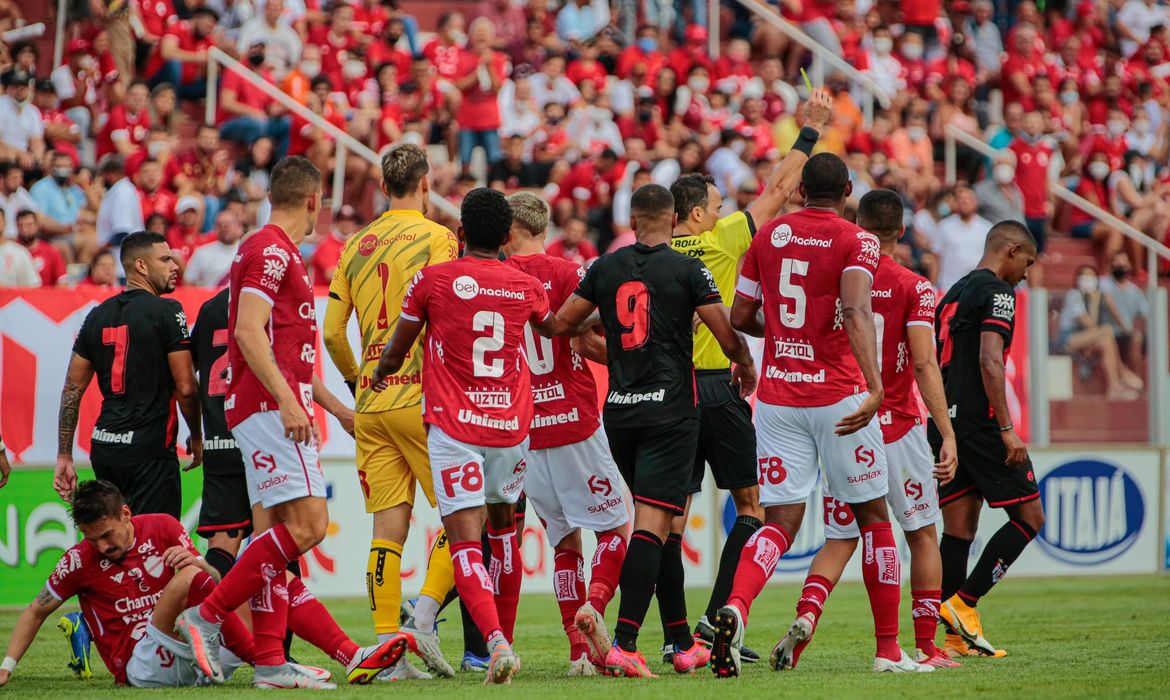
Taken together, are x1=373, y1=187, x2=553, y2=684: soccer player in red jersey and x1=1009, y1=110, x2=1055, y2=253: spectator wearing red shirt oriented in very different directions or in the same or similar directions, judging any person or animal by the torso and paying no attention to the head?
very different directions

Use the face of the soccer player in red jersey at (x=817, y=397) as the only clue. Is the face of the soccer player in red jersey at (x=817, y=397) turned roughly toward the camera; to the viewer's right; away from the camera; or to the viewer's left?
away from the camera

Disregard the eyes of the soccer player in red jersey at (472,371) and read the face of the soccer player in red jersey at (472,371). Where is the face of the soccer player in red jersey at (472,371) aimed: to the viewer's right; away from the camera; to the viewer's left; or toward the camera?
away from the camera

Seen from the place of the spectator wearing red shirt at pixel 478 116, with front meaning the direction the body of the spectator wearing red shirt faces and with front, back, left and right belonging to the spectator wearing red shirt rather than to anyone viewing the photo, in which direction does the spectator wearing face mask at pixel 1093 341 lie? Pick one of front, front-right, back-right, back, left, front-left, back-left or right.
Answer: front-left

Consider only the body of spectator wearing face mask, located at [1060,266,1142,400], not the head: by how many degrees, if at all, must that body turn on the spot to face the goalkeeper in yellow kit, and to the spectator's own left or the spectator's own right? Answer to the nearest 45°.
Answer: approximately 45° to the spectator's own right

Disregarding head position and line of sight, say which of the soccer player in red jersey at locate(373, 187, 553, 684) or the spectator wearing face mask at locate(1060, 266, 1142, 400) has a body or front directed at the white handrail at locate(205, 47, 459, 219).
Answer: the soccer player in red jersey

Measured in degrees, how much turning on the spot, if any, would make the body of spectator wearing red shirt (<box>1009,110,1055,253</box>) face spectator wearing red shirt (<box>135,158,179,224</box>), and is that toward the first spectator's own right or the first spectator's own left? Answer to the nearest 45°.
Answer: approximately 45° to the first spectator's own right

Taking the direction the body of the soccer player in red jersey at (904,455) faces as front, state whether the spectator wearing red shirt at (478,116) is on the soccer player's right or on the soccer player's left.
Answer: on the soccer player's left
